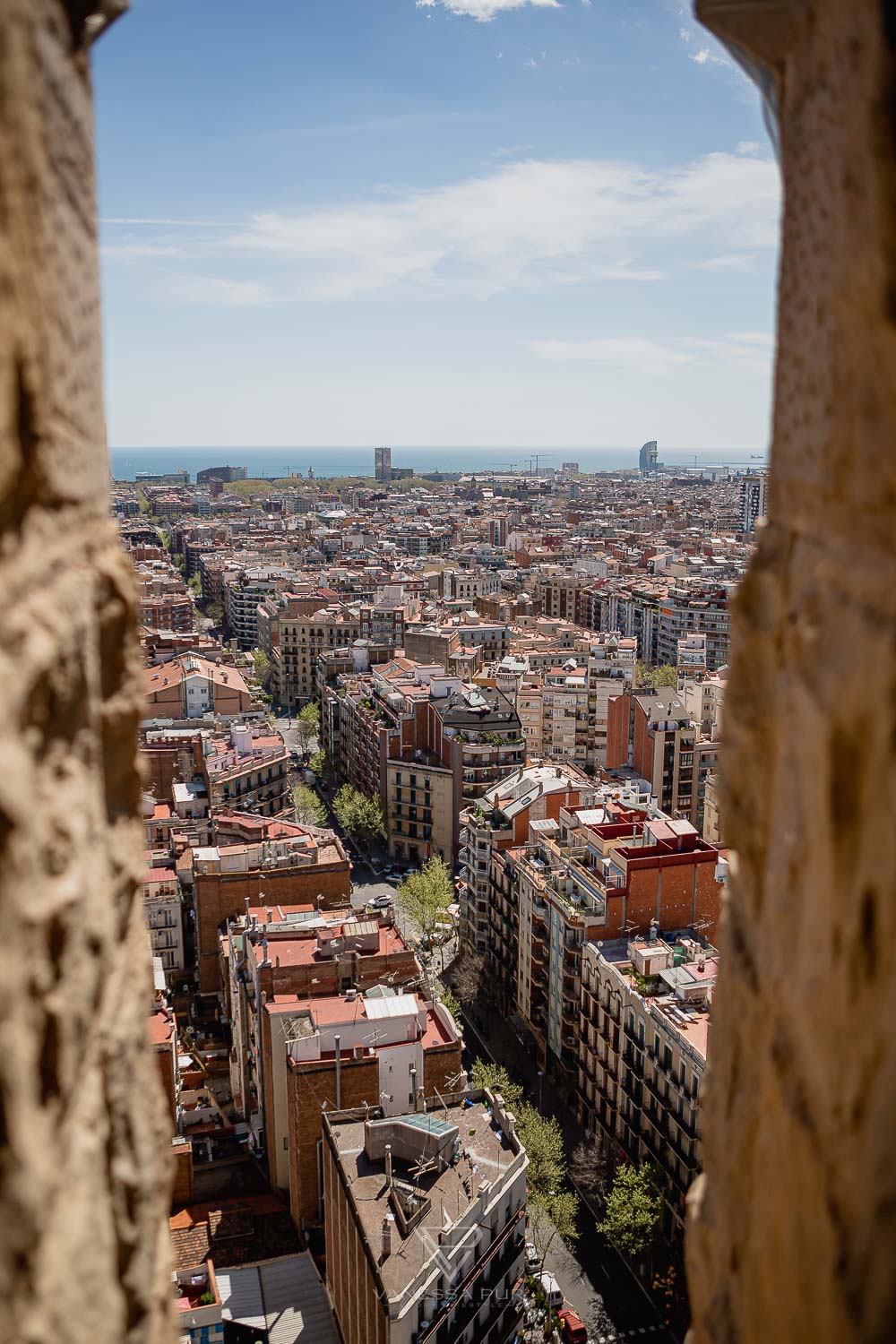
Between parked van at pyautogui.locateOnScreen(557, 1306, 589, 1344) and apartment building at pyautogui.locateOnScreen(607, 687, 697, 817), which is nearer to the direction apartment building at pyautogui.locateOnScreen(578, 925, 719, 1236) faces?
the parked van

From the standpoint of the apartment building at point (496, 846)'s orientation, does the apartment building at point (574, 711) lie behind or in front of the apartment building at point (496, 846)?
behind

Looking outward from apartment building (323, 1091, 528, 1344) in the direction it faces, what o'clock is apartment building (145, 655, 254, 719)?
apartment building (145, 655, 254, 719) is roughly at 7 o'clock from apartment building (323, 1091, 528, 1344).

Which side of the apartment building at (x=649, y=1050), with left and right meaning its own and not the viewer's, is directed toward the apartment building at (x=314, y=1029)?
front

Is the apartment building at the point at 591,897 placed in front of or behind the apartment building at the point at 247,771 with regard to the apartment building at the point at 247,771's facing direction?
in front

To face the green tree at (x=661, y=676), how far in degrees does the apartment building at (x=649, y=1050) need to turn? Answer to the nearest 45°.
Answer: approximately 135° to its right

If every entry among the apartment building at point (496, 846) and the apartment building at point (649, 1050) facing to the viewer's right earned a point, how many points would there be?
0

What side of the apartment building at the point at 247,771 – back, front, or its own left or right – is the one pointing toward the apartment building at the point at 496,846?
front

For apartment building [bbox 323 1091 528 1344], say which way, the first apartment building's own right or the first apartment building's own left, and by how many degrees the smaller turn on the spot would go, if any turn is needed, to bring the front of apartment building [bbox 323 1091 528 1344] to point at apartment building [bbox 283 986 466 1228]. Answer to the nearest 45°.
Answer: approximately 135° to the first apartment building's own left

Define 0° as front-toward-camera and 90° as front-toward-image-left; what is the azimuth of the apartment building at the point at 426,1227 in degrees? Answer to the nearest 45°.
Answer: approximately 315°

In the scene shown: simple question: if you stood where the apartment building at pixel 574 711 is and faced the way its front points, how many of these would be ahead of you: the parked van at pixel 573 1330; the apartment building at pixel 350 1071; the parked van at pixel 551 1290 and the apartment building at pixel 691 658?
3

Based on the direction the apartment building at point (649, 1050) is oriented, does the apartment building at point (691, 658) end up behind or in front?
behind
